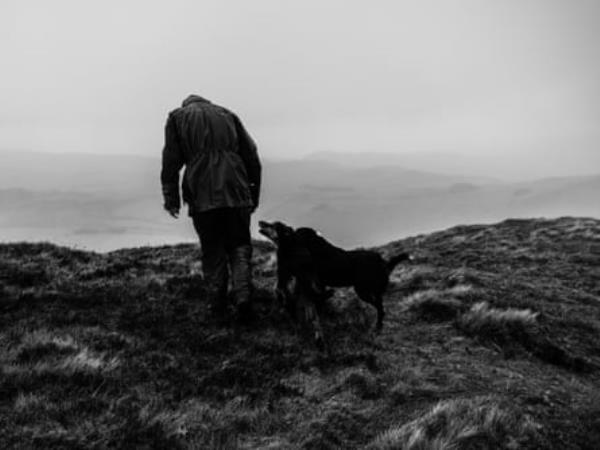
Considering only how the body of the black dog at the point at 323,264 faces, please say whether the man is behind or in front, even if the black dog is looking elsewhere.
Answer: in front

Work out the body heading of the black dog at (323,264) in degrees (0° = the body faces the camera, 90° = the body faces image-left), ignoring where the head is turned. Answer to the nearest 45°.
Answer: approximately 90°

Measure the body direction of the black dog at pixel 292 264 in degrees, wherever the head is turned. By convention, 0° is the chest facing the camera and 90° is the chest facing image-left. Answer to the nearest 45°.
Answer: approximately 90°
